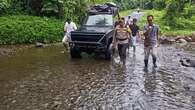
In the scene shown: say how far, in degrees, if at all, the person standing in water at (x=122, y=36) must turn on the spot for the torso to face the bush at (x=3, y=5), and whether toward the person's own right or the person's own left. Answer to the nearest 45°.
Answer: approximately 135° to the person's own right

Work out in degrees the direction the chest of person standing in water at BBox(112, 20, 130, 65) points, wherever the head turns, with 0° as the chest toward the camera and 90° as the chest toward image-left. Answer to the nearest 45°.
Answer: approximately 0°

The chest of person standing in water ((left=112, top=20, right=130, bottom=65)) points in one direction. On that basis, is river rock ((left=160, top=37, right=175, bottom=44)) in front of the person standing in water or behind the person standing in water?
behind
